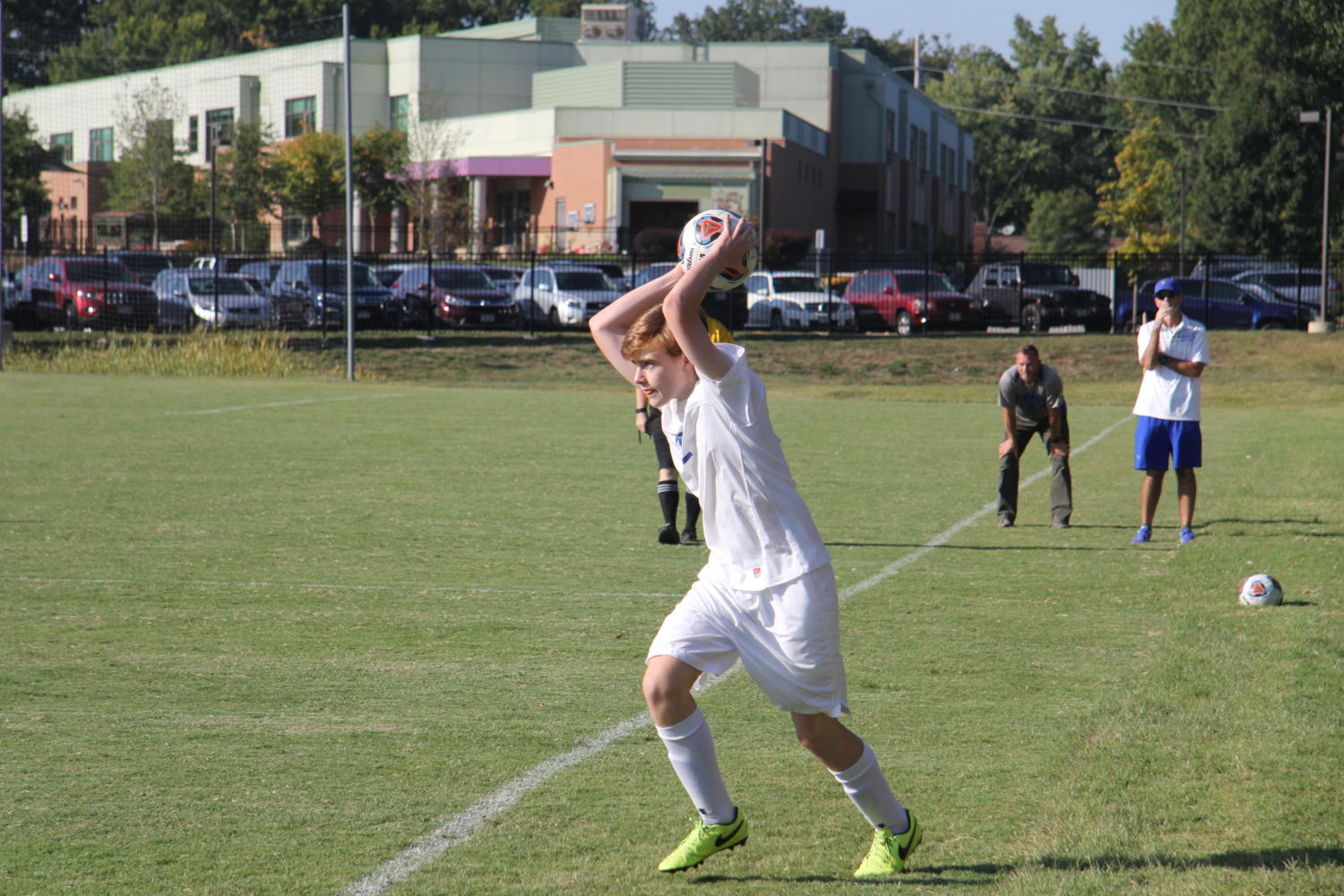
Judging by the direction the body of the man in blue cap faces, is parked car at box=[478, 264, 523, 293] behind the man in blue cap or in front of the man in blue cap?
behind

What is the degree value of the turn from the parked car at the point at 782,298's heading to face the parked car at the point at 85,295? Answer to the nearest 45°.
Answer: approximately 135° to its right

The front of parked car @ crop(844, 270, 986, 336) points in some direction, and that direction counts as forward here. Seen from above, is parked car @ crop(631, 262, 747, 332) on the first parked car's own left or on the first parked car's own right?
on the first parked car's own right

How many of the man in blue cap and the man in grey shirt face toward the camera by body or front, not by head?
2

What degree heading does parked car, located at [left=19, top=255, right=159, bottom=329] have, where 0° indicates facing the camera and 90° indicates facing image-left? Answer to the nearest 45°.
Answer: approximately 315°

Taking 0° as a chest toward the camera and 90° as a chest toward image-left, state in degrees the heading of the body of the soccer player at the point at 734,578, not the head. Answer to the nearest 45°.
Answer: approximately 45°

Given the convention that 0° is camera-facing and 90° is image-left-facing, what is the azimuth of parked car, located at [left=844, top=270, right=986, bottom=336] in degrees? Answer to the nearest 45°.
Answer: approximately 315°

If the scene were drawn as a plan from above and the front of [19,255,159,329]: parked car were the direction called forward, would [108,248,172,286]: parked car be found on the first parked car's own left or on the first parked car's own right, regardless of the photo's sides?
on the first parked car's own left

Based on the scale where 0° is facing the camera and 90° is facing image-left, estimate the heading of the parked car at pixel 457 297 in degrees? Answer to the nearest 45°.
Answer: approximately 315°

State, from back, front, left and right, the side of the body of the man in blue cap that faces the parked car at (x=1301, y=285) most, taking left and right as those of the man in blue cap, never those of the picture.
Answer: back

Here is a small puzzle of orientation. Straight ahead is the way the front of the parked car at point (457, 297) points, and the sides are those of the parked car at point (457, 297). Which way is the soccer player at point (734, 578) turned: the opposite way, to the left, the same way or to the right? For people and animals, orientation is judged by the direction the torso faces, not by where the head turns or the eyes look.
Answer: to the right

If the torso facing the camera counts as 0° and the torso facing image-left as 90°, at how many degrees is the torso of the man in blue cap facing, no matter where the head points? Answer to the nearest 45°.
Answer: approximately 0°
